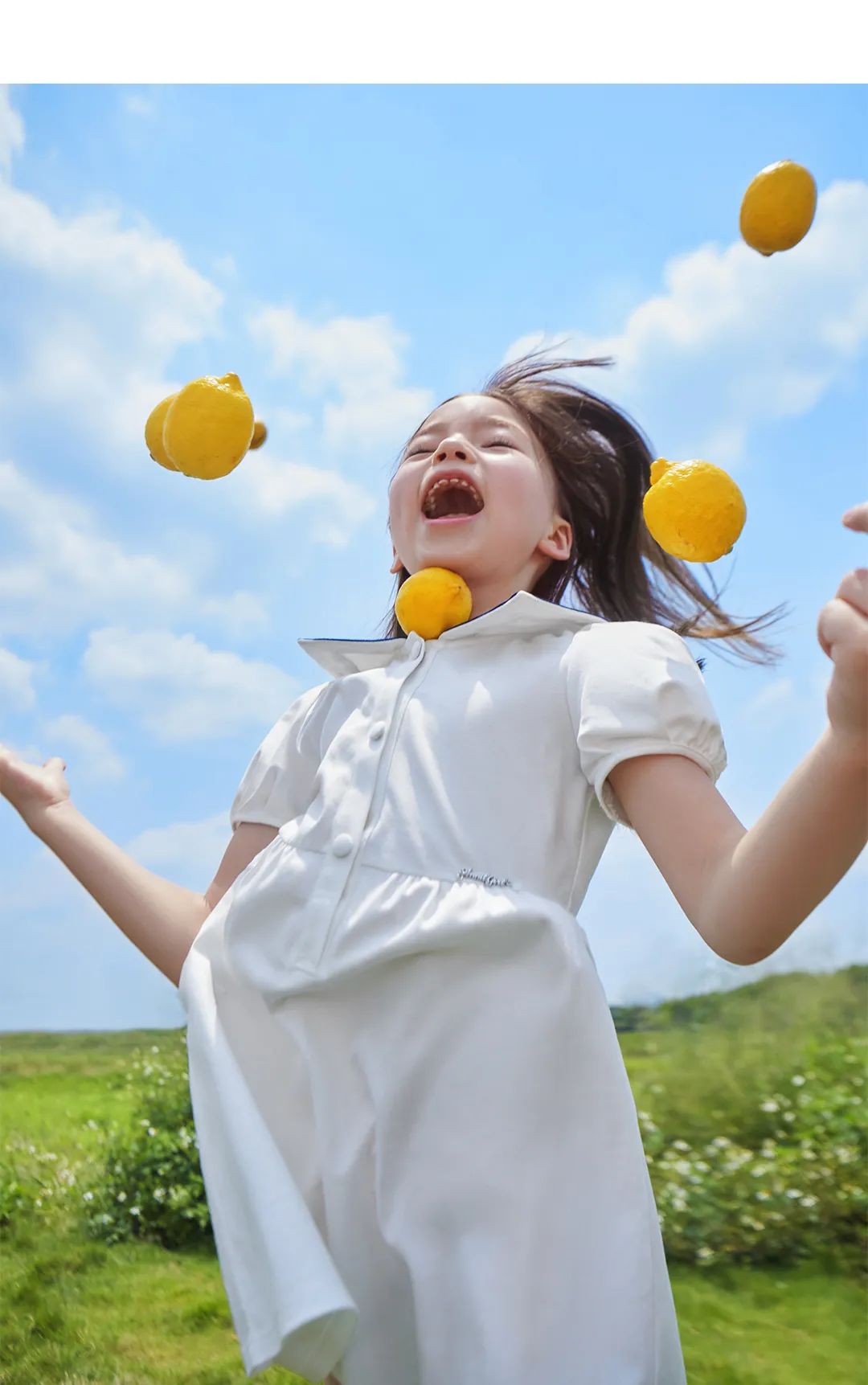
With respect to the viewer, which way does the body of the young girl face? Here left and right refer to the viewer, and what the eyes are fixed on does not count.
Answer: facing the viewer and to the left of the viewer

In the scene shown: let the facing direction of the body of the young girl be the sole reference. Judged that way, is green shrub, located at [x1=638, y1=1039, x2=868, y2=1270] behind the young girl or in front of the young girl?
behind

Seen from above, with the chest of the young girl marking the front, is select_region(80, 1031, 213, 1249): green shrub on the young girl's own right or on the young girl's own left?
on the young girl's own right

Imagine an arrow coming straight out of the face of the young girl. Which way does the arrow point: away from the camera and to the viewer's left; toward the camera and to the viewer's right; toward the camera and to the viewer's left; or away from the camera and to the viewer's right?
toward the camera and to the viewer's left
